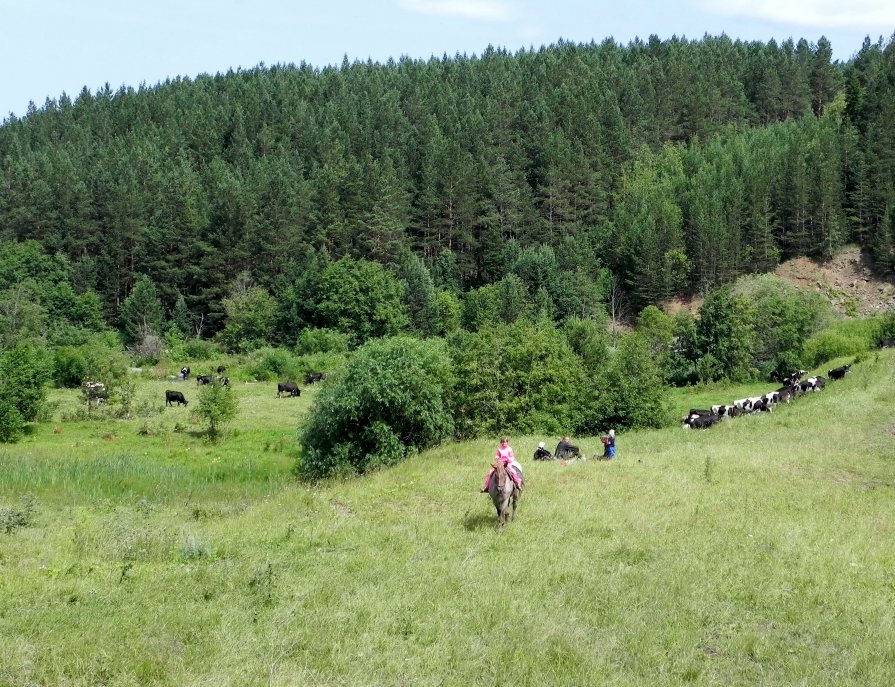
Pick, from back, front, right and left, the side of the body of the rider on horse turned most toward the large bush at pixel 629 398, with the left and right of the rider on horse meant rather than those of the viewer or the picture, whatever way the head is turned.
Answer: back

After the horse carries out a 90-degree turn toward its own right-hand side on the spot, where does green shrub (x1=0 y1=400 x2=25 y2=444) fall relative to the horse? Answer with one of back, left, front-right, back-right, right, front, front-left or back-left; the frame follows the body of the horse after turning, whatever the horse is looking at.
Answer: front-right

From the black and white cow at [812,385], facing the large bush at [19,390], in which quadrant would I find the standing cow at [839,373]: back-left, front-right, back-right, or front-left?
back-right

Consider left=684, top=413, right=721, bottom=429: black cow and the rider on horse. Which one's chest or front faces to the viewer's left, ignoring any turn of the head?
the black cow

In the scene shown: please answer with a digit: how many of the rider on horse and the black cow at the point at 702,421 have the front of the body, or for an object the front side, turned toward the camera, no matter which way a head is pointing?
1

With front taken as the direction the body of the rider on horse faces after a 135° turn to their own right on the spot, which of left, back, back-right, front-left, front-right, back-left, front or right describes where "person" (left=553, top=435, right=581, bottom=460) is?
front-right

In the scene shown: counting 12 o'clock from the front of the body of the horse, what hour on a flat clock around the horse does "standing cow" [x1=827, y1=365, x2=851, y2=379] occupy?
The standing cow is roughly at 7 o'clock from the horse.

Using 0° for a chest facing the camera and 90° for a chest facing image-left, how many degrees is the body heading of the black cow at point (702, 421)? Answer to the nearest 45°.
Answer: approximately 90°

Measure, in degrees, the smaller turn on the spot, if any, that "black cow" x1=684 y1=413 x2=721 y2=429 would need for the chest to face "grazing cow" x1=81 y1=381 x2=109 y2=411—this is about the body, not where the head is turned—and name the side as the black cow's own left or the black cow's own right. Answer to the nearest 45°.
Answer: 0° — it already faces it

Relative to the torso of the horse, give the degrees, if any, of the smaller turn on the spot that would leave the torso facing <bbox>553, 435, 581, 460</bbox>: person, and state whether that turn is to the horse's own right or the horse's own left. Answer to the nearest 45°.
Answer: approximately 180°
